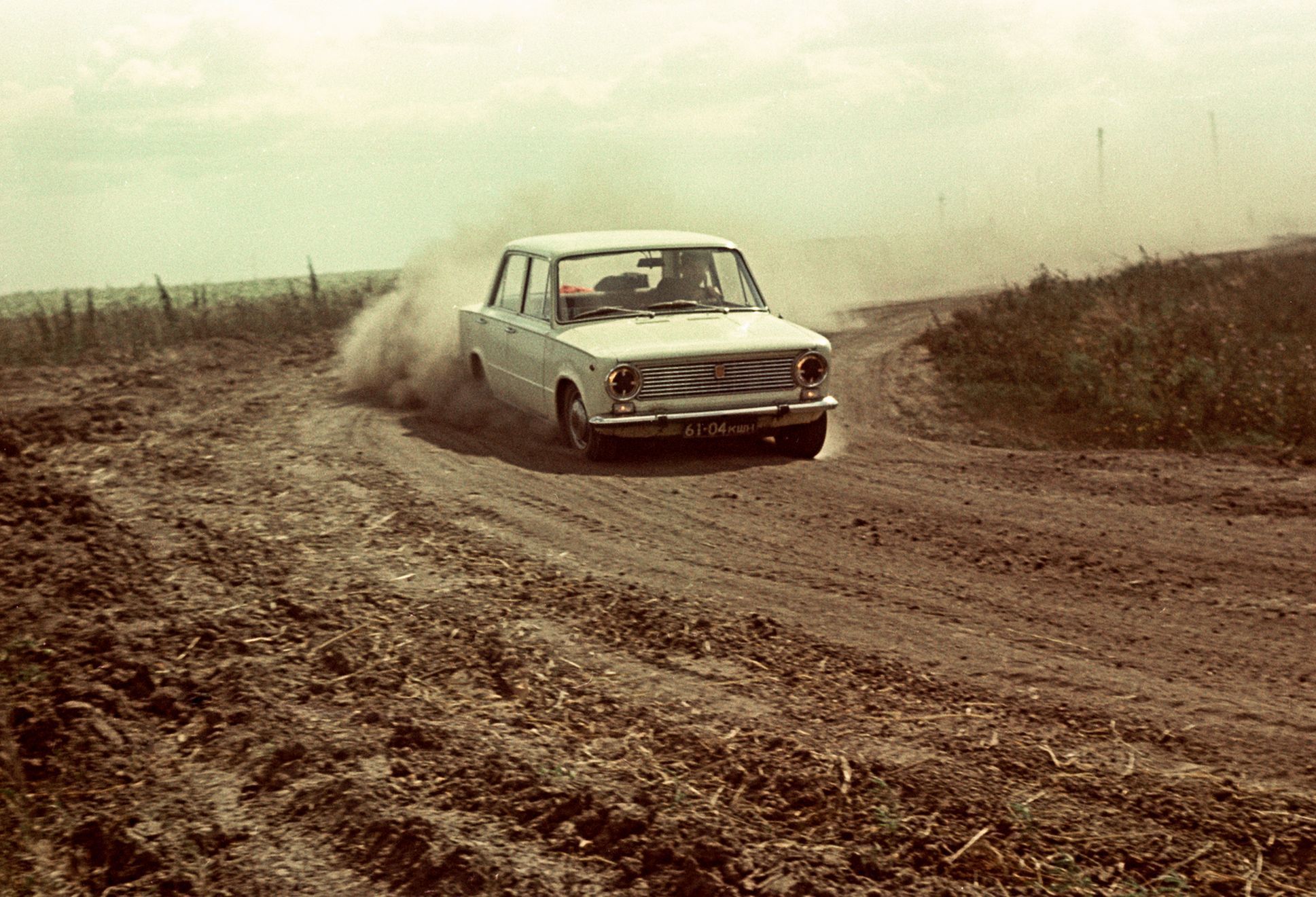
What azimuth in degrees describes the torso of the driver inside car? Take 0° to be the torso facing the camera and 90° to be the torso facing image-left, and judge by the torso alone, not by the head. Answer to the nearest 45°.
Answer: approximately 315°

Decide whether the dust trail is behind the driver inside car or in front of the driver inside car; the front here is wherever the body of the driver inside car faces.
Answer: behind

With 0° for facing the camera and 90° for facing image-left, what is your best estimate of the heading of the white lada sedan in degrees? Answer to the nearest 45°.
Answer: approximately 315°

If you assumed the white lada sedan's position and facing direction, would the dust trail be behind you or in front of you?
behind
